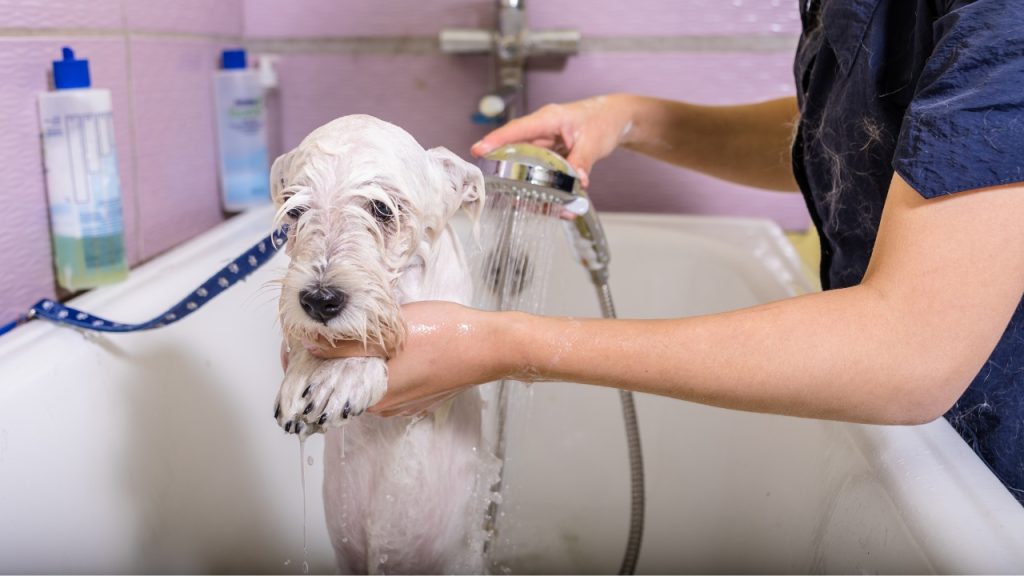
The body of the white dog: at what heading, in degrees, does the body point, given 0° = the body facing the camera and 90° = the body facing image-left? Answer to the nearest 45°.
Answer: approximately 45°

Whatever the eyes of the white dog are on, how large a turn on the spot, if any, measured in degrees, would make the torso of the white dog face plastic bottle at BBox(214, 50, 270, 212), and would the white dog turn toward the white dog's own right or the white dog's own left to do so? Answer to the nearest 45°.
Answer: approximately 135° to the white dog's own right

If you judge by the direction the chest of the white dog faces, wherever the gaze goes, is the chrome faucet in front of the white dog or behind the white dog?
behind
